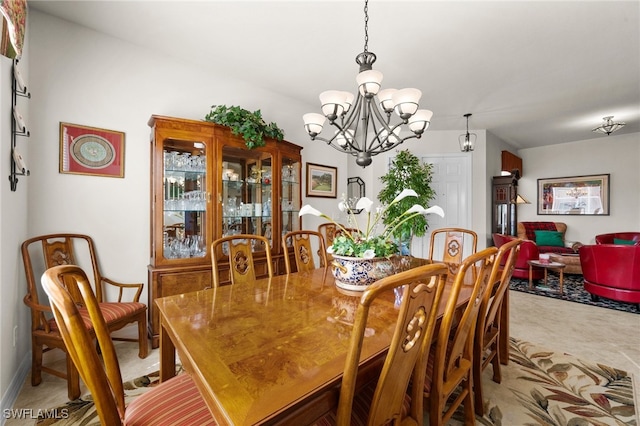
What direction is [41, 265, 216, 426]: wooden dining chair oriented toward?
to the viewer's right

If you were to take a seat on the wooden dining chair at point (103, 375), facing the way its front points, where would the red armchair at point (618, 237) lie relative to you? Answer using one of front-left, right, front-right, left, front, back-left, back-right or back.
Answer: front

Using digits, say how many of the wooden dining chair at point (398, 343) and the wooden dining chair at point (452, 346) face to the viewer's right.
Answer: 0

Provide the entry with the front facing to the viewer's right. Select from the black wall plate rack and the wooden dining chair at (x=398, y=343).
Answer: the black wall plate rack

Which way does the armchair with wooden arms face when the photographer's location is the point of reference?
facing the viewer and to the right of the viewer

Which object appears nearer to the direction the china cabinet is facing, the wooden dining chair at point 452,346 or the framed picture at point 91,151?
the wooden dining chair

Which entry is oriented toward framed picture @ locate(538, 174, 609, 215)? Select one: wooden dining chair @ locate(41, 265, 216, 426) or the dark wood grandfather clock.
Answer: the wooden dining chair

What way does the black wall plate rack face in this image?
to the viewer's right

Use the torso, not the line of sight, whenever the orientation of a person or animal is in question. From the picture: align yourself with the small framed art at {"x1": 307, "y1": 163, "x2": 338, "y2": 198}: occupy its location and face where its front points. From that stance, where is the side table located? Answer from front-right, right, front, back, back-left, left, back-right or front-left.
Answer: front-left

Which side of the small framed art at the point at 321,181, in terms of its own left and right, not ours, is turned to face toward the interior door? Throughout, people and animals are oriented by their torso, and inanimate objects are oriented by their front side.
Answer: left

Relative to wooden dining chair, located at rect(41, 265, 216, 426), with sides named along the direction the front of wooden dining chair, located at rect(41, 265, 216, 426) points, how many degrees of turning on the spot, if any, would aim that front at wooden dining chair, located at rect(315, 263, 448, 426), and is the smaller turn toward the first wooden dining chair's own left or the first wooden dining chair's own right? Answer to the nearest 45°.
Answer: approximately 45° to the first wooden dining chair's own right

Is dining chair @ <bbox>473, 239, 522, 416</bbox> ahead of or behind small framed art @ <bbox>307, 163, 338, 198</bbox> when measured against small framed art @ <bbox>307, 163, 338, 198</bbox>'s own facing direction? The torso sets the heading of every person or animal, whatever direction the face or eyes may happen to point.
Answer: ahead

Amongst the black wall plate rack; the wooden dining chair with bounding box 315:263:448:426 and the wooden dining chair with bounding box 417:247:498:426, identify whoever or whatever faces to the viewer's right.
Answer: the black wall plate rack

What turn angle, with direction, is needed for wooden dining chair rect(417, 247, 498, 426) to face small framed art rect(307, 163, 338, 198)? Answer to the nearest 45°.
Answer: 0° — it already faces it

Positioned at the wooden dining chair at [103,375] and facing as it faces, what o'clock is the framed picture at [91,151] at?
The framed picture is roughly at 9 o'clock from the wooden dining chair.

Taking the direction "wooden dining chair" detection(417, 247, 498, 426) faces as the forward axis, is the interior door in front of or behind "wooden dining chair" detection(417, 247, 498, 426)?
in front
